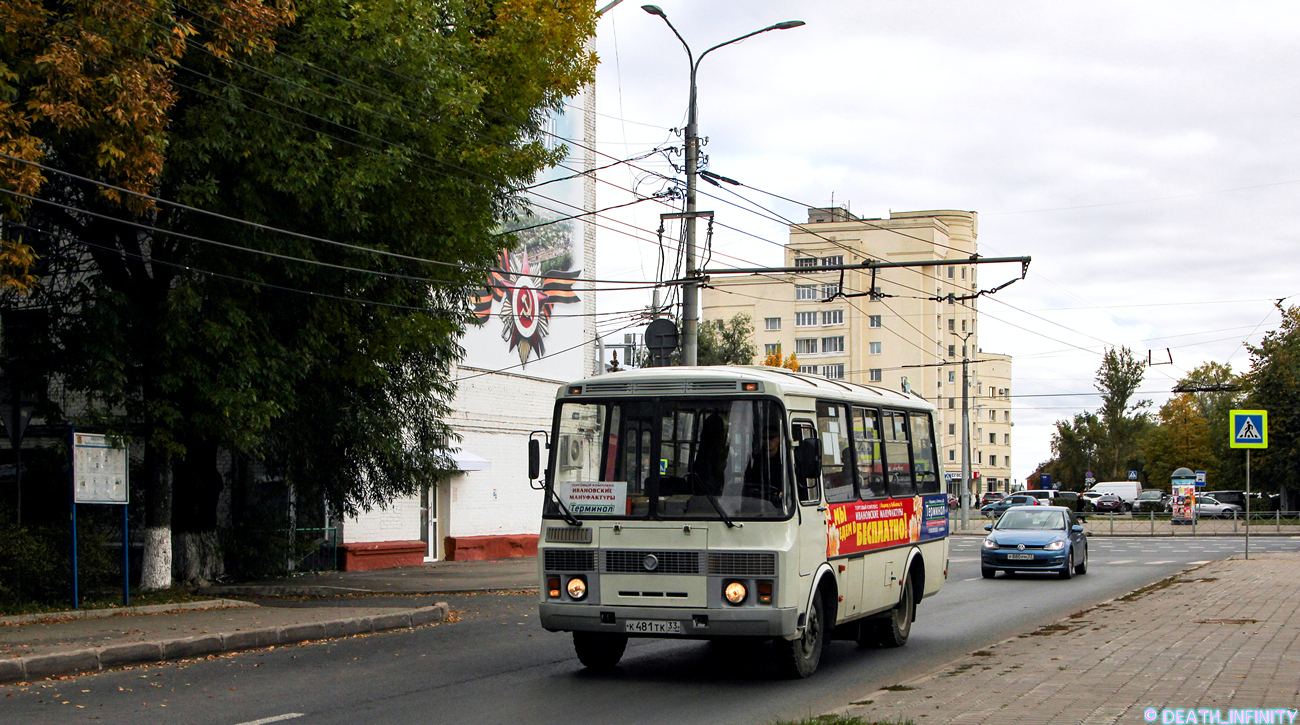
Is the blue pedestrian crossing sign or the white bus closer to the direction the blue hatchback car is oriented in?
the white bus

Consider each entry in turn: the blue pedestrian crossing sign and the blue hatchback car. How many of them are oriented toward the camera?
2

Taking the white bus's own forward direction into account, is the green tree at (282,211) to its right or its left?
on its right

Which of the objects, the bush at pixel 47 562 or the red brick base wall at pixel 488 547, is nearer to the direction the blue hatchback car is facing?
the bush

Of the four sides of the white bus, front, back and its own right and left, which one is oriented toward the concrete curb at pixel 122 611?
right

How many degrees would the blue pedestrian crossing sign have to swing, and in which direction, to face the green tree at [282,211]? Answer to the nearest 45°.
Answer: approximately 45° to its right

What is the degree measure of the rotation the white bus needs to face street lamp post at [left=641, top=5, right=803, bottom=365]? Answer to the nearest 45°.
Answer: approximately 135° to its right

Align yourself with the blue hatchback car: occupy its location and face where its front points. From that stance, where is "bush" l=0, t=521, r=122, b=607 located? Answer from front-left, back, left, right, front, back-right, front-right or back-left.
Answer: front-right

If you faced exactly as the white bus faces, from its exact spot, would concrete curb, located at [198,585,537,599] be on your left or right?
on your right

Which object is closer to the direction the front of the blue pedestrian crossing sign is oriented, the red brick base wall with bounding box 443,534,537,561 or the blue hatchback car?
the blue hatchback car
